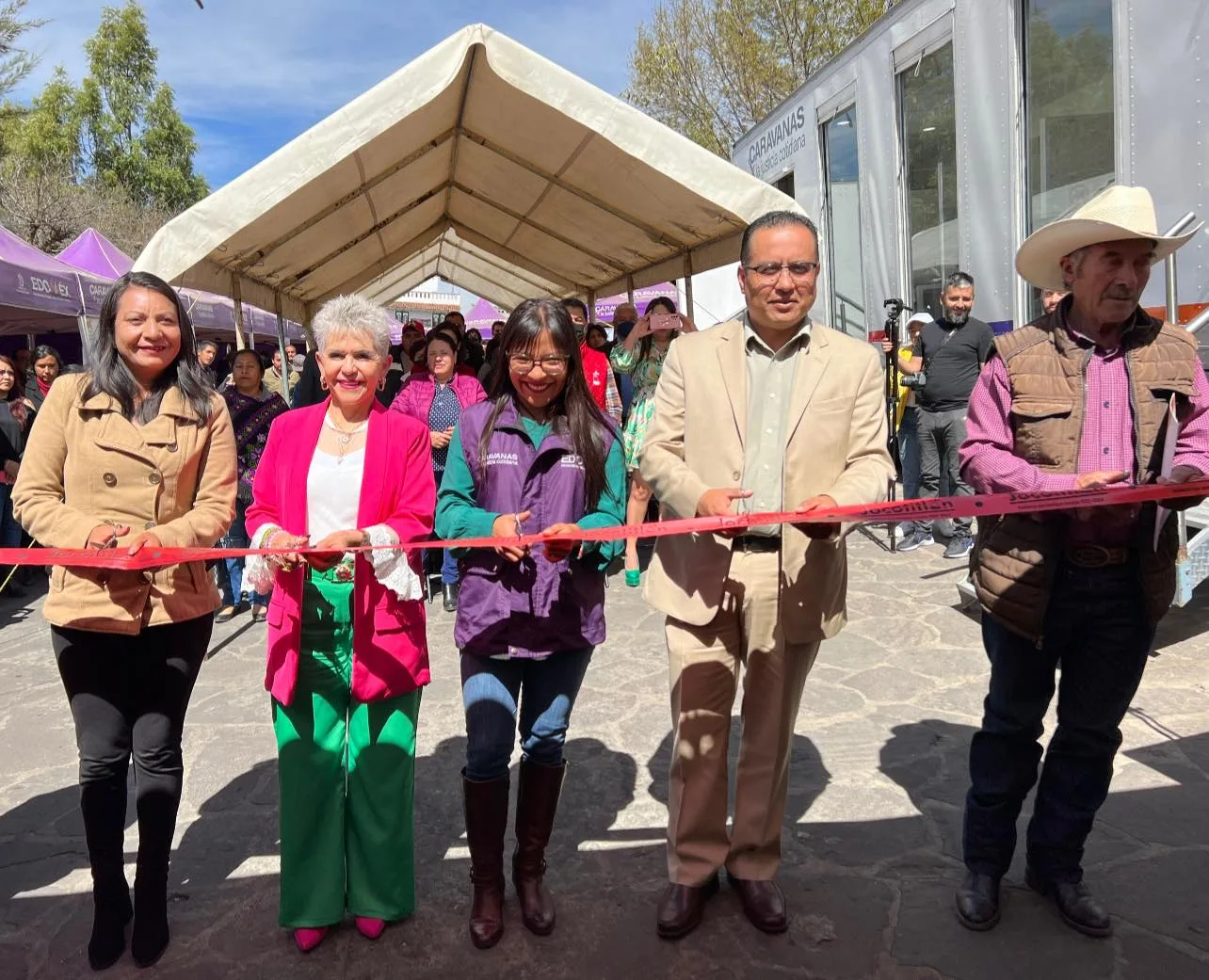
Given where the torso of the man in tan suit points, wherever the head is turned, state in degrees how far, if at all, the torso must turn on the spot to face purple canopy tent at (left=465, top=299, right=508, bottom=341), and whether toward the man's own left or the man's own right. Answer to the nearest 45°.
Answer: approximately 180°

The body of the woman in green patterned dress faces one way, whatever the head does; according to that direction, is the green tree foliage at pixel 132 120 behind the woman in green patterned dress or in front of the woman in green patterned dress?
behind

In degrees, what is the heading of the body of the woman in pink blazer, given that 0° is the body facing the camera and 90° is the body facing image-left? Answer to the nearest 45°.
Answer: approximately 0°

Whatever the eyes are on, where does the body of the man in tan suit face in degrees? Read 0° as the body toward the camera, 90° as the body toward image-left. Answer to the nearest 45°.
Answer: approximately 0°

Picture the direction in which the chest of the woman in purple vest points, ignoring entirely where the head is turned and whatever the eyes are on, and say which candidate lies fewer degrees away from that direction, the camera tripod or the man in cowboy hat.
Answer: the man in cowboy hat
